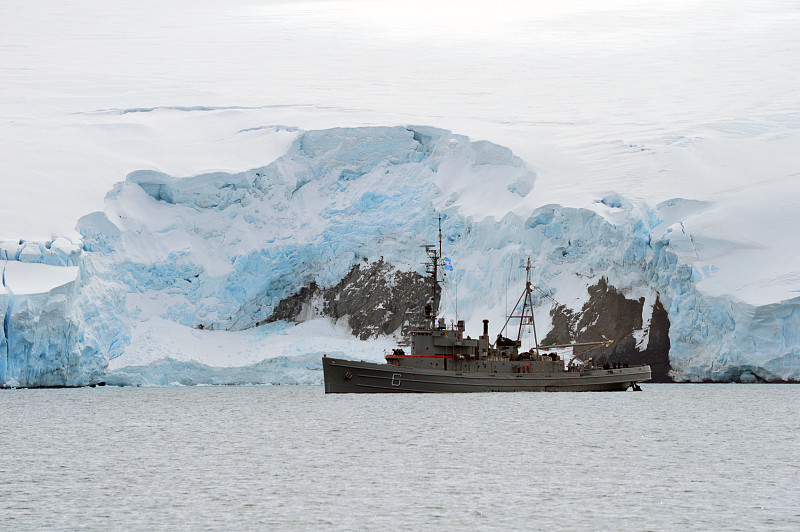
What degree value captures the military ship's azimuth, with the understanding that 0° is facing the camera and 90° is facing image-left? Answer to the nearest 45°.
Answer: approximately 90°
